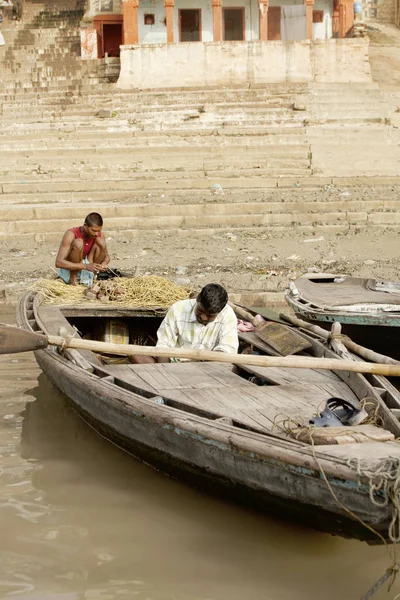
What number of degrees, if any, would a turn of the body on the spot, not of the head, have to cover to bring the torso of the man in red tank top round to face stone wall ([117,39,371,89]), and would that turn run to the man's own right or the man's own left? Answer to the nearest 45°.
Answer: approximately 135° to the man's own left

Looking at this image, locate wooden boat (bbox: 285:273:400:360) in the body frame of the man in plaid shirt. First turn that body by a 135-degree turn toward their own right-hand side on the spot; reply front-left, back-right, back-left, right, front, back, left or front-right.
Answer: right

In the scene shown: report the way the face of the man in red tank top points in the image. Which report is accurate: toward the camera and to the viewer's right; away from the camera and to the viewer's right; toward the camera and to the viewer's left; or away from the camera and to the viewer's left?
toward the camera and to the viewer's right

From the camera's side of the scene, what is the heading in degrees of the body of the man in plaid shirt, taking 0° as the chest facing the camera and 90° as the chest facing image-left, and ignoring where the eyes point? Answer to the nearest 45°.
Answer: approximately 0°

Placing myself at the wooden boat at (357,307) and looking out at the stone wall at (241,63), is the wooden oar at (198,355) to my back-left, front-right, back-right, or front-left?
back-left

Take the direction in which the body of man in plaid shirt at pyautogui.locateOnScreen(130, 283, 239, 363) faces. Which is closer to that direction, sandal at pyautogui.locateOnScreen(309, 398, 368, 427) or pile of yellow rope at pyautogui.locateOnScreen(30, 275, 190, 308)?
the sandal
